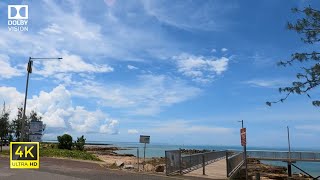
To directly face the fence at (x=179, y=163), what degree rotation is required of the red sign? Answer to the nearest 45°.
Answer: approximately 135° to its right

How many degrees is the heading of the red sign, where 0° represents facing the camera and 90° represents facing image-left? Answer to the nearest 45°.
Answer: approximately 0°

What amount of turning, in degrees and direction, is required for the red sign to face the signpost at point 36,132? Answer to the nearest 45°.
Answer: approximately 90° to its right
